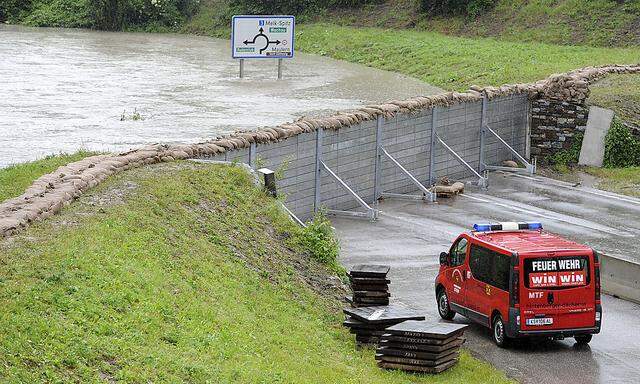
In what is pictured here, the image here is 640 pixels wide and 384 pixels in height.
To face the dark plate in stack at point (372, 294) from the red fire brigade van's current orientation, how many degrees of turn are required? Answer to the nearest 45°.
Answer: approximately 45° to its left

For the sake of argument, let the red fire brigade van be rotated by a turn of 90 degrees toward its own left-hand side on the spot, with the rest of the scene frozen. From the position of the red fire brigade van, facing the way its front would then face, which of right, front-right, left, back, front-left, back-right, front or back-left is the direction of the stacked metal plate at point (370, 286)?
front-right

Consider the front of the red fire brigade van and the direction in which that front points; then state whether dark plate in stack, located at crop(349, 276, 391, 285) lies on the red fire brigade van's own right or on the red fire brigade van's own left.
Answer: on the red fire brigade van's own left

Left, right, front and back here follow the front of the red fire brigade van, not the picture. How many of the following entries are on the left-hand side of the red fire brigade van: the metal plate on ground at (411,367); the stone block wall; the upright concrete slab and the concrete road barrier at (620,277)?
1

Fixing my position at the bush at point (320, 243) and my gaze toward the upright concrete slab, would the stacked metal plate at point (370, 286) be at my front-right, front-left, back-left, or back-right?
back-right

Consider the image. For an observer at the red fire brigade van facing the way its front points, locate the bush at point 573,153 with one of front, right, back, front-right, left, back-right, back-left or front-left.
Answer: front-right

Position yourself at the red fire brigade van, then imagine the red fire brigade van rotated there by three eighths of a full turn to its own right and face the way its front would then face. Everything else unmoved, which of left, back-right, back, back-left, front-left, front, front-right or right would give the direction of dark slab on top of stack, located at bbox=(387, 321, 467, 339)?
back-right

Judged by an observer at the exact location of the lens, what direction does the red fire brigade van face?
facing away from the viewer and to the left of the viewer

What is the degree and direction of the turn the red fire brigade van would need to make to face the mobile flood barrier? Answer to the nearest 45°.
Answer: approximately 45° to its right

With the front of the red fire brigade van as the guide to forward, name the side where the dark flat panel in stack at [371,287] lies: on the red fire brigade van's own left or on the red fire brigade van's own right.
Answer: on the red fire brigade van's own left

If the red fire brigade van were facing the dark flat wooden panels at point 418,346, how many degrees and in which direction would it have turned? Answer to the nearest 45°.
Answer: approximately 90° to its left

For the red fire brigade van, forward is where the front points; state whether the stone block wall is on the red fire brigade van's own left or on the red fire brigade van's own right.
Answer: on the red fire brigade van's own right

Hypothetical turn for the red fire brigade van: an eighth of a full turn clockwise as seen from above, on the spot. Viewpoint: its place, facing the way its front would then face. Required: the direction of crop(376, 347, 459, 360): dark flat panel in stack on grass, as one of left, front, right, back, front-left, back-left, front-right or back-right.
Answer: back-left
